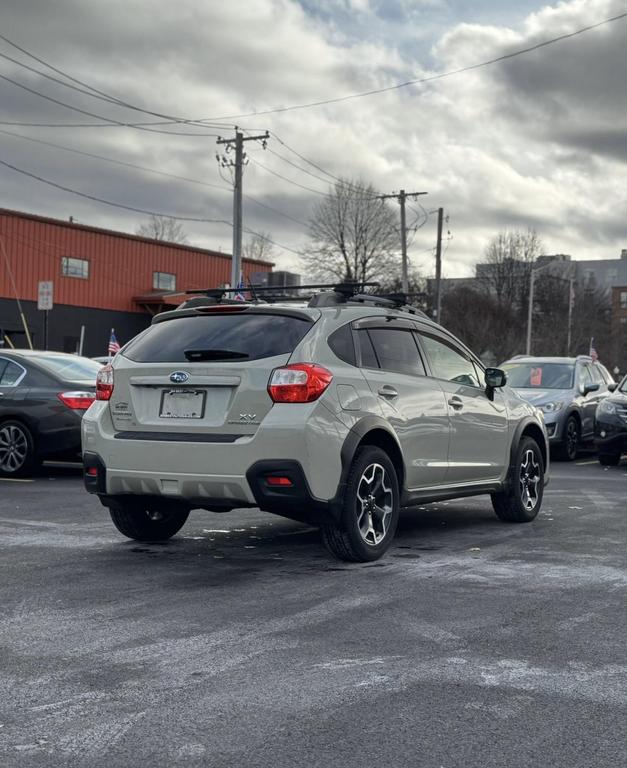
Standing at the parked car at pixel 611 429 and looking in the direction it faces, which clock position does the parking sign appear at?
The parking sign is roughly at 2 o'clock from the parked car.

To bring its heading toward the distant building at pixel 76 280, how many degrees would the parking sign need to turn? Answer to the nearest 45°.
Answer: approximately 180°

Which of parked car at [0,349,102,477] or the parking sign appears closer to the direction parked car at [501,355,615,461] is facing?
the parked car

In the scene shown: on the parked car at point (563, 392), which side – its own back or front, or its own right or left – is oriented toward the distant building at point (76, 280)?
right

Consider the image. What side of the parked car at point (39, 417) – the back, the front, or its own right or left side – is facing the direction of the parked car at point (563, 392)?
right

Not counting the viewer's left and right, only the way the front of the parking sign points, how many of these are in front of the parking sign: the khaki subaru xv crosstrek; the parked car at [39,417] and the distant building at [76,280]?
2

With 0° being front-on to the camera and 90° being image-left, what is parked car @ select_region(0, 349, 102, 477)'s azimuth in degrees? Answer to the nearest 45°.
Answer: approximately 135°

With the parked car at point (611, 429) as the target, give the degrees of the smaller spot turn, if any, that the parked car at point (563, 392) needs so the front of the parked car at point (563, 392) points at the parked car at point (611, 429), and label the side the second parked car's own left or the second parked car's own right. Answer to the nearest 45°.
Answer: approximately 45° to the second parked car's own left

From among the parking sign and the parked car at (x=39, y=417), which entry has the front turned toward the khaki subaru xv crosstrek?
the parking sign

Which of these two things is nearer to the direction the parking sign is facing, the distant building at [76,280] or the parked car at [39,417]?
the parked car

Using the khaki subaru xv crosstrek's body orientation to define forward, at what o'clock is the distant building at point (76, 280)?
The distant building is roughly at 10 o'clock from the khaki subaru xv crosstrek.
